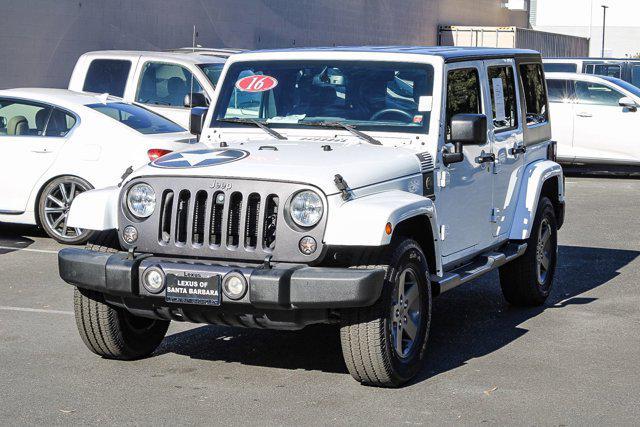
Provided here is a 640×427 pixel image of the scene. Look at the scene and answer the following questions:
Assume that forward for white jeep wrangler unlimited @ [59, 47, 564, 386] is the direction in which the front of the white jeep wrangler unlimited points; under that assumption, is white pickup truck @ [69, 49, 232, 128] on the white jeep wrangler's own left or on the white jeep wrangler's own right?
on the white jeep wrangler's own right

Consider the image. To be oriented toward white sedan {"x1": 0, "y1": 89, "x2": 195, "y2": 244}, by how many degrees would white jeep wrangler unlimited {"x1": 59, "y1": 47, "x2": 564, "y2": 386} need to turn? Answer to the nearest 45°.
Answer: approximately 90° to its right

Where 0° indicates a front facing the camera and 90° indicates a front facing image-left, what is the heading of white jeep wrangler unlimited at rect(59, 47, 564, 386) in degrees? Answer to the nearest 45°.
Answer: approximately 45°

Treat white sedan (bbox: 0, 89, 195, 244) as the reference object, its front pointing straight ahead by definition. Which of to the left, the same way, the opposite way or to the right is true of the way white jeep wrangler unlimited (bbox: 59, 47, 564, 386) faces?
to the left

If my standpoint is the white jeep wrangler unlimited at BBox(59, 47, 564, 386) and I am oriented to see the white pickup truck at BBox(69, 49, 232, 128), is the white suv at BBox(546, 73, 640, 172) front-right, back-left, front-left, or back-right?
front-right

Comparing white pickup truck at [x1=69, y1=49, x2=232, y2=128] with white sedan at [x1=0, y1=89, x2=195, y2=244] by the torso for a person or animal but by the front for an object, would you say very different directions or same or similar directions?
very different directions

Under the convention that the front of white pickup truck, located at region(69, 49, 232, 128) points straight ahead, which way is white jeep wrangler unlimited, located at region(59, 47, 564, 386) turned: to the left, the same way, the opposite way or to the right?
to the right

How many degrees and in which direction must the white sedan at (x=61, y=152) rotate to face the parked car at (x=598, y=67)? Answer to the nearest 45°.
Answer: approximately 90° to its right

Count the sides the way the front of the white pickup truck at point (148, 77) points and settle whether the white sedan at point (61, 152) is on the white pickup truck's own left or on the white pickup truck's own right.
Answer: on the white pickup truck's own right

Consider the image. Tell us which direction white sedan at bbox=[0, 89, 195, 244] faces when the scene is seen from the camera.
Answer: facing away from the viewer and to the left of the viewer

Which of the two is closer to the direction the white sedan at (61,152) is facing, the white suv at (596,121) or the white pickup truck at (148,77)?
the white pickup truck

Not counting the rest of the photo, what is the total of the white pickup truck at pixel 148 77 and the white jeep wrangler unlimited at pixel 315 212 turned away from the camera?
0

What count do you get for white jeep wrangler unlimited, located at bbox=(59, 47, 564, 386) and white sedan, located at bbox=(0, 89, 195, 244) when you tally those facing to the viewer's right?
0

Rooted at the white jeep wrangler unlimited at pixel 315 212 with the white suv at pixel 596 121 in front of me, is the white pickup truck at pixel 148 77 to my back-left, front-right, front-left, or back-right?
front-left
